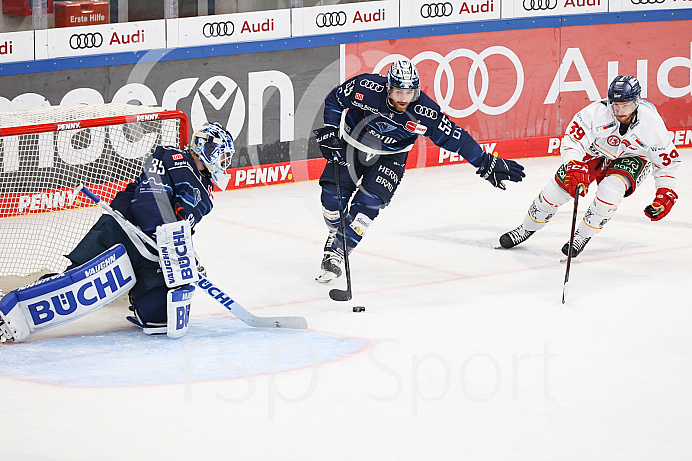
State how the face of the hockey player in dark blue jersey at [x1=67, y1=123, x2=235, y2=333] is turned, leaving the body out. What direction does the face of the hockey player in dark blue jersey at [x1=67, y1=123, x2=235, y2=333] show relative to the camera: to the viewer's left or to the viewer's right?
to the viewer's right

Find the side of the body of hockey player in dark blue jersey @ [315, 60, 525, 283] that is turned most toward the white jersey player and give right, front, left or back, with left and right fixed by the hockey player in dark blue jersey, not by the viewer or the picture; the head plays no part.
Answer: left

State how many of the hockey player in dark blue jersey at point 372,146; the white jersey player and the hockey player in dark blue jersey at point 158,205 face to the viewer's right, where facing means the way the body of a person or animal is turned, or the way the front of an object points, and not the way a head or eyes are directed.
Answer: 1

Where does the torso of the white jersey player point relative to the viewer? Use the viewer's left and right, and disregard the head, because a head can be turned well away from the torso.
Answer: facing the viewer and to the left of the viewer

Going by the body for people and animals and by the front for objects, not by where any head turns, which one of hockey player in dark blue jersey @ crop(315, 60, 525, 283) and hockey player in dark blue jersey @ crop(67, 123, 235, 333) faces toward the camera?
hockey player in dark blue jersey @ crop(315, 60, 525, 283)

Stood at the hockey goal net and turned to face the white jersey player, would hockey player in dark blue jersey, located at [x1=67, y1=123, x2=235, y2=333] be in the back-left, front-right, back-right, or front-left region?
front-right

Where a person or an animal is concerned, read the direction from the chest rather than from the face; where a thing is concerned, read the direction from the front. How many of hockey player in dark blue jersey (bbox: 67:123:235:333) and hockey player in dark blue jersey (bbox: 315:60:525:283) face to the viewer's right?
1

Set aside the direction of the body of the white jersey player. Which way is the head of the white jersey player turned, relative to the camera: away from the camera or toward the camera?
toward the camera

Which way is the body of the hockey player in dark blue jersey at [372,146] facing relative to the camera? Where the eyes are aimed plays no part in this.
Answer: toward the camera

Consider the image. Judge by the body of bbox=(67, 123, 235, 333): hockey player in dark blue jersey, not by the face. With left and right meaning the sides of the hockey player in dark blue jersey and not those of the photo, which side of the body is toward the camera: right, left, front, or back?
right

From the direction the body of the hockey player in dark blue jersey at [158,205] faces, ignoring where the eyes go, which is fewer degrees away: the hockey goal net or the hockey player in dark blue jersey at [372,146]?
the hockey player in dark blue jersey

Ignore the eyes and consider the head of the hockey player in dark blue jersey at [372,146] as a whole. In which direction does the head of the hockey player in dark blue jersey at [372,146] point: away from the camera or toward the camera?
toward the camera

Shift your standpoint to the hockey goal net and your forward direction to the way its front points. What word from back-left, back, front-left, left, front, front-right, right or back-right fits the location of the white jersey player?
front-left

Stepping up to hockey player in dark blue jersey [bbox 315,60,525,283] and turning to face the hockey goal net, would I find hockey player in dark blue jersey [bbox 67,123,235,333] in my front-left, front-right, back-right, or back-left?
front-left

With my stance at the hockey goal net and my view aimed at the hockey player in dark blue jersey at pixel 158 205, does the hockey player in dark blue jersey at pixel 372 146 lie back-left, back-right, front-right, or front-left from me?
front-left

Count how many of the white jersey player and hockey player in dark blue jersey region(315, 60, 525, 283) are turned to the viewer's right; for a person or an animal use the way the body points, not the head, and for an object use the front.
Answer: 0

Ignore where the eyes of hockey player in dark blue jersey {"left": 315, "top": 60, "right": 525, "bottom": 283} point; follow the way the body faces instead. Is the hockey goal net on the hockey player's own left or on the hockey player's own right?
on the hockey player's own right

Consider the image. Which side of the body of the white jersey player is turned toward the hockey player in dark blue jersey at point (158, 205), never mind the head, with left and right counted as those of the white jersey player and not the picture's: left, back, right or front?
front
